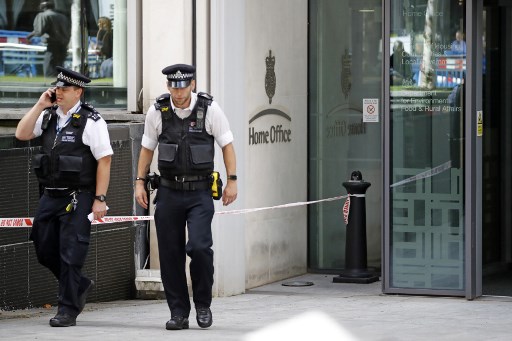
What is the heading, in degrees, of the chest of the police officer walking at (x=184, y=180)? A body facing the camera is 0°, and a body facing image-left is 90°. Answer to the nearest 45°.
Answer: approximately 0°

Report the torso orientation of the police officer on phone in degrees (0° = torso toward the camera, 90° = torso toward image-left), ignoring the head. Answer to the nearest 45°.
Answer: approximately 45°

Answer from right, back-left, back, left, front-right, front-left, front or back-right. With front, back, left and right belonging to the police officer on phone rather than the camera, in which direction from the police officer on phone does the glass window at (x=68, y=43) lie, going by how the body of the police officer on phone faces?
back-right

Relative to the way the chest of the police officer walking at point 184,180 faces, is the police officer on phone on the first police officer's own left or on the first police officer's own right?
on the first police officer's own right

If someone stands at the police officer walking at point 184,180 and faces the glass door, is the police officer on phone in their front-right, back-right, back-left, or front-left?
back-left

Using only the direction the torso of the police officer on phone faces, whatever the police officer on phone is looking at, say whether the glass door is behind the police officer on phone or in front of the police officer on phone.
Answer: behind

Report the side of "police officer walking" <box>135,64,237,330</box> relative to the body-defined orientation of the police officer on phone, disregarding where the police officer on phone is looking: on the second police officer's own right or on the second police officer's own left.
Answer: on the second police officer's own left
